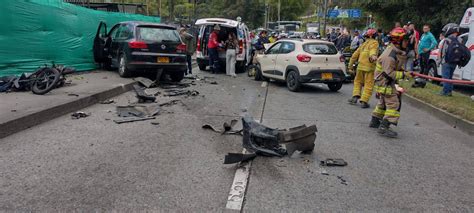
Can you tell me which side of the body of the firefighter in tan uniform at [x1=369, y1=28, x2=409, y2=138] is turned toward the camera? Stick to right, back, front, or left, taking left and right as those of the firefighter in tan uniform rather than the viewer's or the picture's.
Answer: right

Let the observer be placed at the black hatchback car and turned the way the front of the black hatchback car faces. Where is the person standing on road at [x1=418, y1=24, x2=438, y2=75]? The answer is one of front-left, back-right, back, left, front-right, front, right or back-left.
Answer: back-right

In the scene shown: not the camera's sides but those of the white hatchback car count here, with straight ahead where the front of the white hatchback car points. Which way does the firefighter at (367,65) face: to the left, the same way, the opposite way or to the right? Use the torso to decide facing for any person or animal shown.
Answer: to the left

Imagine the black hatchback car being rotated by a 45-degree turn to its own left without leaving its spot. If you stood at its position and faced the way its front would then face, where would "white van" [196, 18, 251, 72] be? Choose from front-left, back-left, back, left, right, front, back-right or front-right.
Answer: back-right

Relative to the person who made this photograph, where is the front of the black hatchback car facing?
facing away from the viewer and to the left of the viewer

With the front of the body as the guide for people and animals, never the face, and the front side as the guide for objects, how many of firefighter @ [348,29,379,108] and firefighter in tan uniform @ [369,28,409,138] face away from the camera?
0

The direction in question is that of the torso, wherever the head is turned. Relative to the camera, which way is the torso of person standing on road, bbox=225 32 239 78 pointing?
away from the camera

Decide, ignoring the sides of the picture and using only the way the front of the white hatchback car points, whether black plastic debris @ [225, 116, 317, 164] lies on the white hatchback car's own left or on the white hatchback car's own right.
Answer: on the white hatchback car's own left

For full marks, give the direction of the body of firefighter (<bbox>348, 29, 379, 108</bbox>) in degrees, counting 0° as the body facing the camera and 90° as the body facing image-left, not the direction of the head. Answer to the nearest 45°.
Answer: approximately 45°
